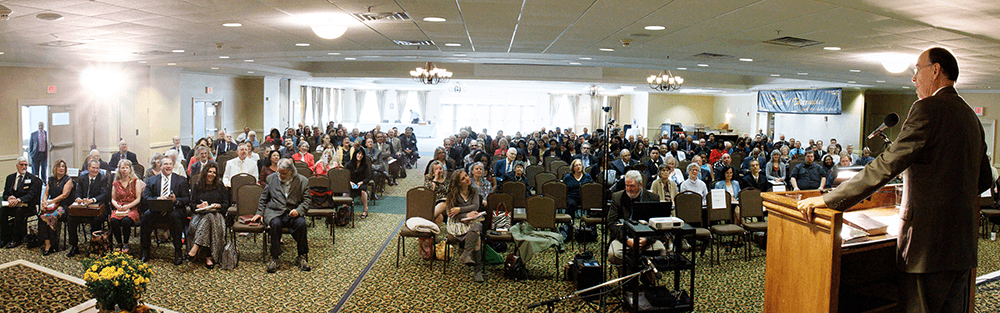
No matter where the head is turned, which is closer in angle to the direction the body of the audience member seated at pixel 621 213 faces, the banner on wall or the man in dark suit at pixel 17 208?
the man in dark suit

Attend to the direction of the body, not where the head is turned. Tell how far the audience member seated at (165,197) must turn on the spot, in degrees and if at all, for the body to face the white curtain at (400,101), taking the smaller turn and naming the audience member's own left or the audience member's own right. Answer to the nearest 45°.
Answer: approximately 135° to the audience member's own left

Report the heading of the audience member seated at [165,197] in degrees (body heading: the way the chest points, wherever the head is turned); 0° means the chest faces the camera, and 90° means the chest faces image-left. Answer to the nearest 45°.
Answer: approximately 0°

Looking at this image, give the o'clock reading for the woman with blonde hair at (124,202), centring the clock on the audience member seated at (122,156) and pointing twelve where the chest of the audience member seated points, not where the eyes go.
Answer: The woman with blonde hair is roughly at 12 o'clock from the audience member seated.

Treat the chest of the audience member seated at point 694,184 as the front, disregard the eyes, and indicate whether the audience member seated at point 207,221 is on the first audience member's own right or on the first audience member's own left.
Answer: on the first audience member's own right

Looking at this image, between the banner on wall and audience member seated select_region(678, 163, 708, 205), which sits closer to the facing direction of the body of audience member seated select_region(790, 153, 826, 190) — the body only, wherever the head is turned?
the audience member seated

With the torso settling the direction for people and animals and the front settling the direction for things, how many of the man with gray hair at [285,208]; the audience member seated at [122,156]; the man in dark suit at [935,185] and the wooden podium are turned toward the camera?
2

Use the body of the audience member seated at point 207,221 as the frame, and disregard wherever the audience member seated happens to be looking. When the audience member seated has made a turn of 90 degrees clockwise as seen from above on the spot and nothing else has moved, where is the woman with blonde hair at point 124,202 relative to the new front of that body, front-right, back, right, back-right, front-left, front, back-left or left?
front-right

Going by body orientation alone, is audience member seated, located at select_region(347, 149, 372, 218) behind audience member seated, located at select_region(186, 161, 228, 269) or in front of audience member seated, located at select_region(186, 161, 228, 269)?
behind

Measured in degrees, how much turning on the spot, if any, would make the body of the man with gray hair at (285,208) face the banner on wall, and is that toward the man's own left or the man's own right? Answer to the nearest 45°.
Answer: approximately 135° to the man's own left
